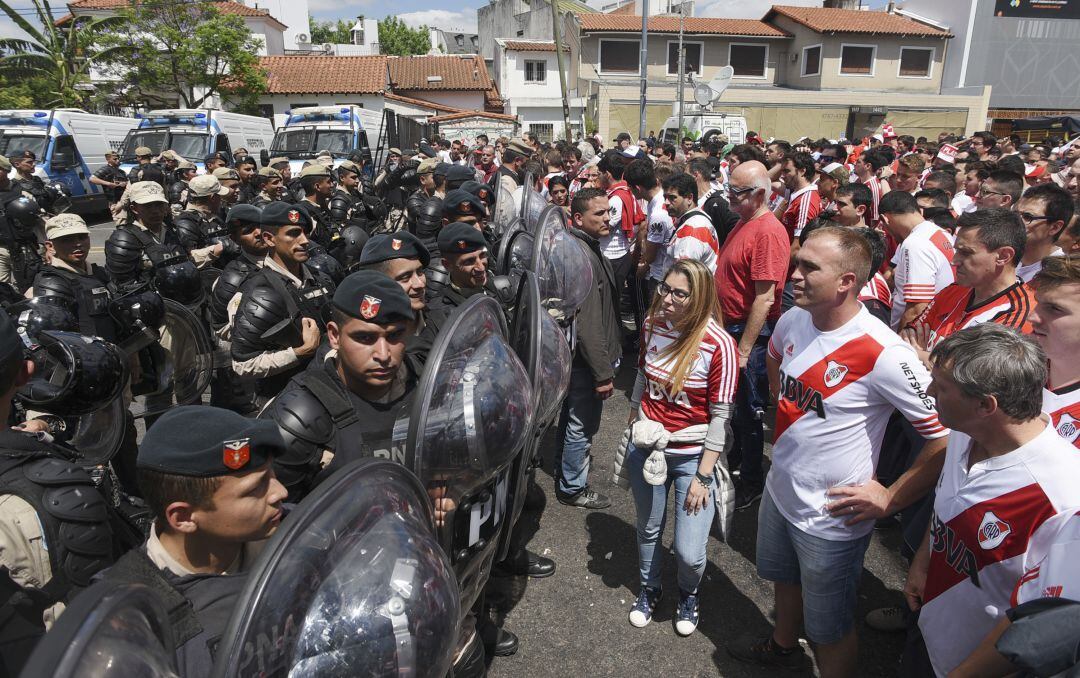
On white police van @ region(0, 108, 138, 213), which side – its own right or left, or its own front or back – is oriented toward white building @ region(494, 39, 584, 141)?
back

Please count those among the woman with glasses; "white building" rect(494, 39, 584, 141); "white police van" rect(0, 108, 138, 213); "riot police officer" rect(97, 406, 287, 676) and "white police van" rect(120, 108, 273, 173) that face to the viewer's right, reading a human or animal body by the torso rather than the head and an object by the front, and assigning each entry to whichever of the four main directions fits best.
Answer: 1

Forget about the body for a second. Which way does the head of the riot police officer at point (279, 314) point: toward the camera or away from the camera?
toward the camera

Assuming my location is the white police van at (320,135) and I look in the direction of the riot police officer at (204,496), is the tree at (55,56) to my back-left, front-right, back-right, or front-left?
back-right

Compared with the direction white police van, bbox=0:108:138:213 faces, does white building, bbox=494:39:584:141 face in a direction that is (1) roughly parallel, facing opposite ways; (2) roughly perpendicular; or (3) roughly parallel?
roughly parallel

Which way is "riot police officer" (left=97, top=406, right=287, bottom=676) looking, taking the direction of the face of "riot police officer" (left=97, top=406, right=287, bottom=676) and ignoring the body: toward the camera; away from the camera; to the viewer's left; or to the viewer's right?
to the viewer's right

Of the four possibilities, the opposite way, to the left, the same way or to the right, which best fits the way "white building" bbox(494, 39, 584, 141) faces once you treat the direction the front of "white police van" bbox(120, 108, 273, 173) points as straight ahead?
the same way

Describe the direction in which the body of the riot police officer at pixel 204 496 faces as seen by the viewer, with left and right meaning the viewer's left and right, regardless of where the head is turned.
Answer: facing to the right of the viewer

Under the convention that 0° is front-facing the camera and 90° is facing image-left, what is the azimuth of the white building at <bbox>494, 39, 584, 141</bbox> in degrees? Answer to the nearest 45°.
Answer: approximately 0°

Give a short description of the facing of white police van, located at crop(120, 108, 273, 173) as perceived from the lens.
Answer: facing the viewer and to the left of the viewer

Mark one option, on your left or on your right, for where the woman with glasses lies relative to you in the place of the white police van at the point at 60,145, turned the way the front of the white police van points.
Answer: on your left

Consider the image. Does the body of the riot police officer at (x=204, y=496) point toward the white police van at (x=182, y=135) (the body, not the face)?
no

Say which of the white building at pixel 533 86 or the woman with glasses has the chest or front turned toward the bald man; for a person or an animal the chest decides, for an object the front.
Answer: the white building

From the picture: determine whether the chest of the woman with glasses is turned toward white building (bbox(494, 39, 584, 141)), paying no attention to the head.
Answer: no
